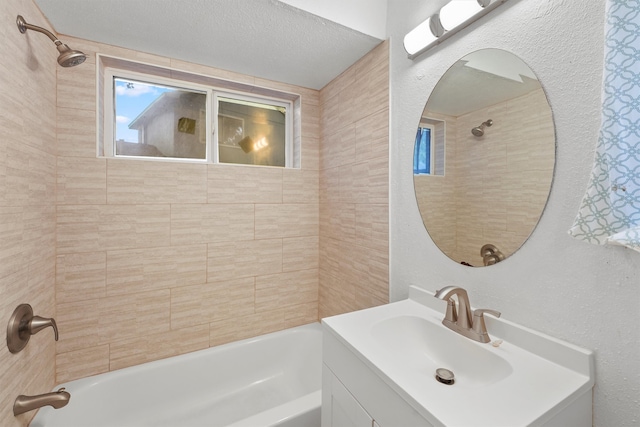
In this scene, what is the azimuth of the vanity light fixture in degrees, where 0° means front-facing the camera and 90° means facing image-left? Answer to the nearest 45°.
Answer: approximately 45°

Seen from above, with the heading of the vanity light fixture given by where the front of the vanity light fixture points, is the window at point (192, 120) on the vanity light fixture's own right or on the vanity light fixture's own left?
on the vanity light fixture's own right

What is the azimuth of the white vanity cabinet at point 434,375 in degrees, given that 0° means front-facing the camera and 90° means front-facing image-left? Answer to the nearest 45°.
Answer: approximately 45°

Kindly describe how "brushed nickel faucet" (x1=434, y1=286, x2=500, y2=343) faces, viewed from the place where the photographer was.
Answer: facing the viewer and to the left of the viewer

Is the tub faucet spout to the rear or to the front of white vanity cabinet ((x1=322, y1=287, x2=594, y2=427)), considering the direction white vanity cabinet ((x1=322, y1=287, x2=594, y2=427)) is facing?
to the front

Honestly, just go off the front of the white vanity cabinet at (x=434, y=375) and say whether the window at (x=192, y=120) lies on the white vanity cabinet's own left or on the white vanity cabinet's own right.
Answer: on the white vanity cabinet's own right

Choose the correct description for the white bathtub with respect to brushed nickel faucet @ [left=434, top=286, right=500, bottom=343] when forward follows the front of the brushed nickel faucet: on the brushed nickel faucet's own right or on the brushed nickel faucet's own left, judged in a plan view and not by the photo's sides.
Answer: on the brushed nickel faucet's own right

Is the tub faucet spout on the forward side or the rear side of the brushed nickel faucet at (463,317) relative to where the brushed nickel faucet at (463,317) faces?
on the forward side

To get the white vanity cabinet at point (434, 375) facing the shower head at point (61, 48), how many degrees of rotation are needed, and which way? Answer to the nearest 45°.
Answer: approximately 45° to its right
